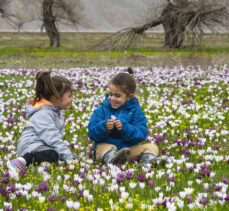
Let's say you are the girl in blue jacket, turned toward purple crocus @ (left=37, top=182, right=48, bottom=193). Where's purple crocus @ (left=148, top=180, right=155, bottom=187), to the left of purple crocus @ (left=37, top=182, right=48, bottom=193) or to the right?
left

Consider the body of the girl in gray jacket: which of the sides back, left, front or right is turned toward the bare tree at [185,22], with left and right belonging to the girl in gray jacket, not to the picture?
left

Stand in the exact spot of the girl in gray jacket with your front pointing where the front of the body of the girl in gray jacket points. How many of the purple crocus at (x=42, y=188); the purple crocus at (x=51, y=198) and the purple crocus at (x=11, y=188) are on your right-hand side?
3

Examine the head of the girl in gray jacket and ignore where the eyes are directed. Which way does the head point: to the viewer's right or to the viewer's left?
to the viewer's right

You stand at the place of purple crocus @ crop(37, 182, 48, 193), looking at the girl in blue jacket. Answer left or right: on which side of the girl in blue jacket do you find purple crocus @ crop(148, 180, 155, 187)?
right

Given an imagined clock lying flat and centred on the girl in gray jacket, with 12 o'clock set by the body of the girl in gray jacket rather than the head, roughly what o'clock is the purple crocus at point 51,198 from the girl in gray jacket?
The purple crocus is roughly at 3 o'clock from the girl in gray jacket.

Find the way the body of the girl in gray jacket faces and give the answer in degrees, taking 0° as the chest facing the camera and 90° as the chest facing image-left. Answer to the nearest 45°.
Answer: approximately 270°

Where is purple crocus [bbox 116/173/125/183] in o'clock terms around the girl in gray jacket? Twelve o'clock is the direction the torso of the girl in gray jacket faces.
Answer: The purple crocus is roughly at 2 o'clock from the girl in gray jacket.

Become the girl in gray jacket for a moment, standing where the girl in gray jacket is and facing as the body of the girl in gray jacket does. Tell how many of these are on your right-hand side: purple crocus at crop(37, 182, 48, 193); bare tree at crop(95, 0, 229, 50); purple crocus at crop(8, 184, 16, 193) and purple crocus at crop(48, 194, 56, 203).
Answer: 3

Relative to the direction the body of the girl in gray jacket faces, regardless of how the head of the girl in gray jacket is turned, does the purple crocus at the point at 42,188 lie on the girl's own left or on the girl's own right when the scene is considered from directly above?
on the girl's own right
